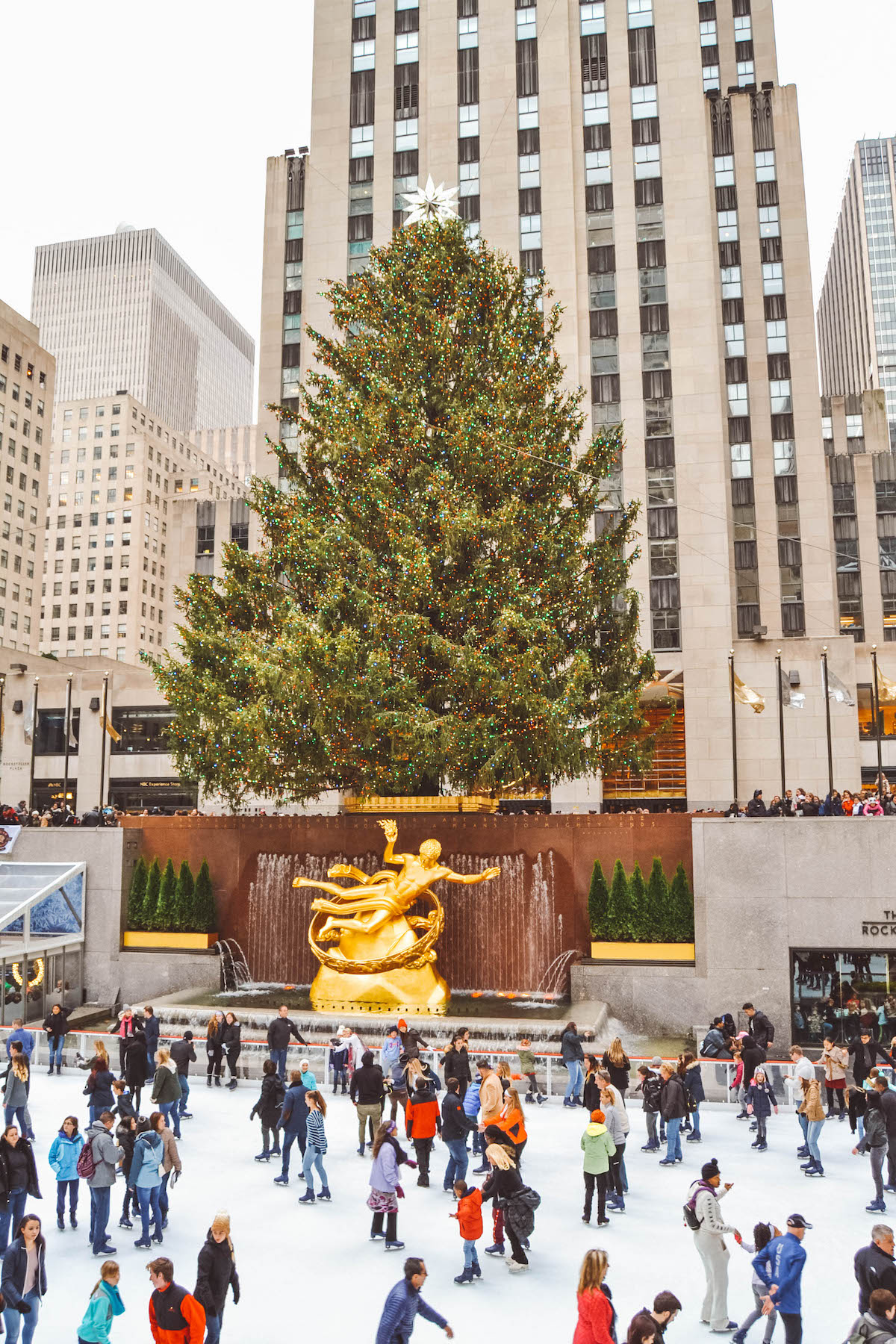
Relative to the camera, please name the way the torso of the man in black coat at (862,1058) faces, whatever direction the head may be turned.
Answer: toward the camera

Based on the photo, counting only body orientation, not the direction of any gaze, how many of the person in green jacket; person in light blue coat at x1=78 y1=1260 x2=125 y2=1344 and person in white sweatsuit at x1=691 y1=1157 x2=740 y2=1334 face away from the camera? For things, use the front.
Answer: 1

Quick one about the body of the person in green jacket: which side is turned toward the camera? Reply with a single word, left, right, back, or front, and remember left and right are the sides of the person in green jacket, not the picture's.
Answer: back

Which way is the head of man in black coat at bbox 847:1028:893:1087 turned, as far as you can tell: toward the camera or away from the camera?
toward the camera

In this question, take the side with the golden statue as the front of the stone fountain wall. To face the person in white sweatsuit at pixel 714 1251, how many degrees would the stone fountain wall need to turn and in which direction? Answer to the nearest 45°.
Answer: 0° — it already faces them

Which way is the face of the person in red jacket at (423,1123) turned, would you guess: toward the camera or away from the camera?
away from the camera

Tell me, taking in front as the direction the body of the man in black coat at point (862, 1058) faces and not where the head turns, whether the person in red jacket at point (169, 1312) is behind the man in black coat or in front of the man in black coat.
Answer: in front

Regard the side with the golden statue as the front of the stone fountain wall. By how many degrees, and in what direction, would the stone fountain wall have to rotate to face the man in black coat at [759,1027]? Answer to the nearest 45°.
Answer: approximately 45° to its left

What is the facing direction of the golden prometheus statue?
toward the camera

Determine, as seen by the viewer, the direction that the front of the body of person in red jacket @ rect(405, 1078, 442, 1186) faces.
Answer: away from the camera

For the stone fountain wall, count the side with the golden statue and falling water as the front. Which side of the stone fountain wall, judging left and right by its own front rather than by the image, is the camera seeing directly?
front

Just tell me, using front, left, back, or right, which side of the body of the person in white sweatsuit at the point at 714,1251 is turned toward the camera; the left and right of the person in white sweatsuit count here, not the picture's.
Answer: right
